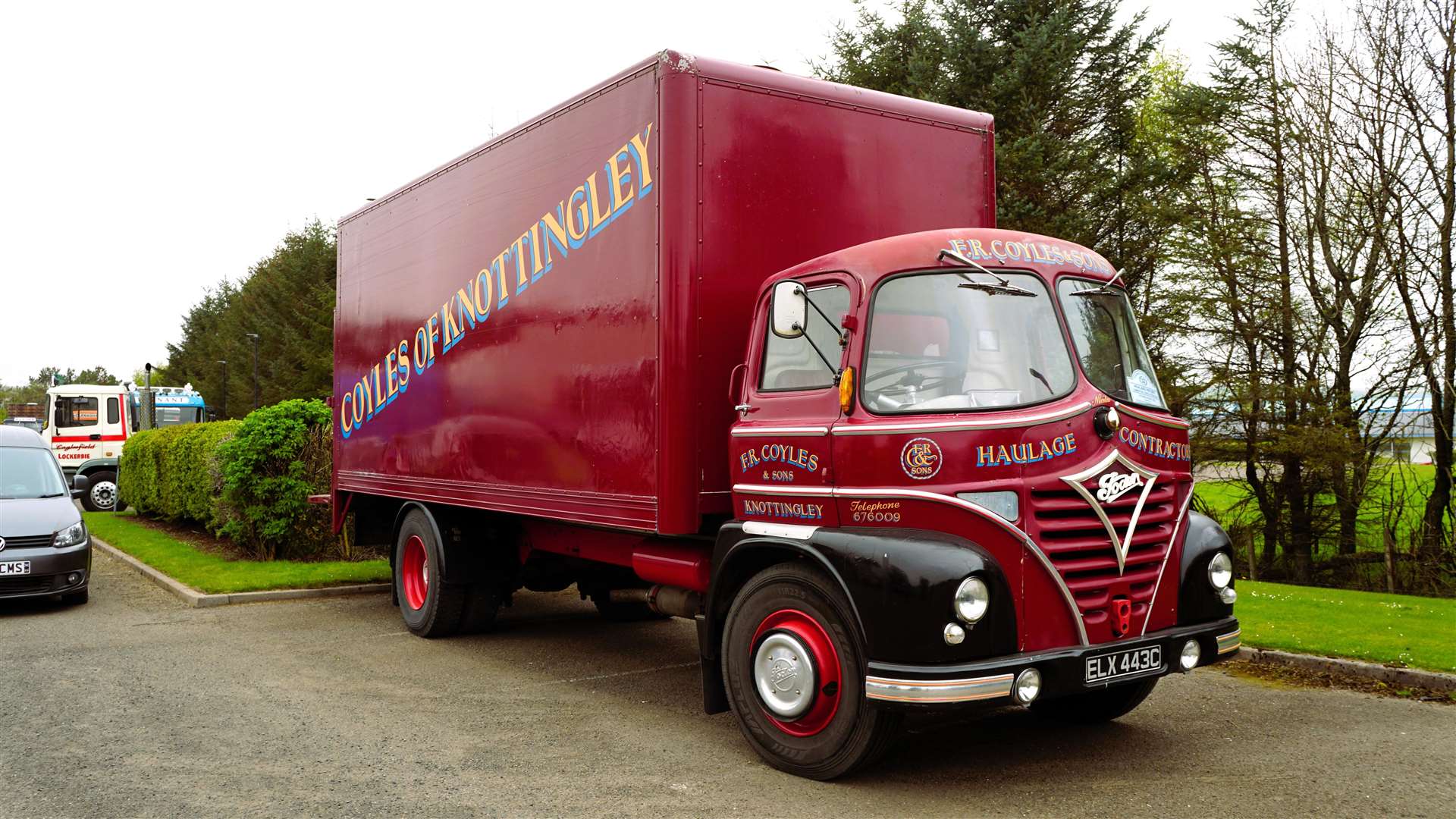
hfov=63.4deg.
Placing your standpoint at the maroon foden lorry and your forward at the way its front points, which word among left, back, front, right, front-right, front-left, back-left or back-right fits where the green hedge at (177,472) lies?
back

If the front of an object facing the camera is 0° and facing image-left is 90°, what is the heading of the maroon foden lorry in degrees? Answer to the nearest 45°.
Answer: approximately 315°

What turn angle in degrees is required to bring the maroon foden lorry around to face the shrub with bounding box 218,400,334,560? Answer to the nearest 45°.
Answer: approximately 180°
